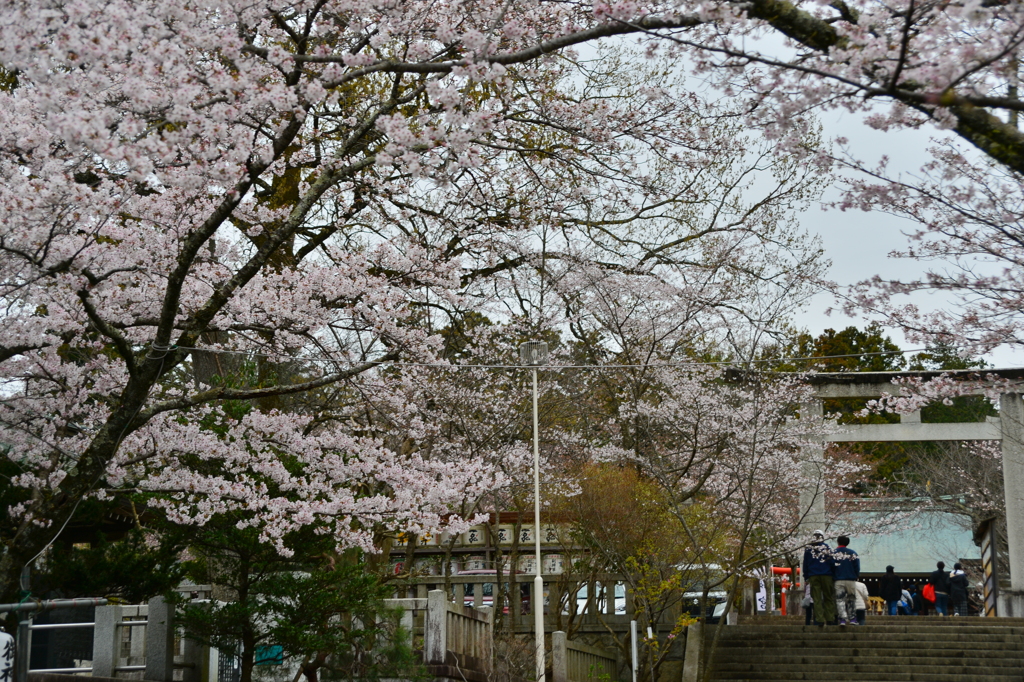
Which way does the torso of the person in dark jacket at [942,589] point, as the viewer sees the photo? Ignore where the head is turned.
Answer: away from the camera

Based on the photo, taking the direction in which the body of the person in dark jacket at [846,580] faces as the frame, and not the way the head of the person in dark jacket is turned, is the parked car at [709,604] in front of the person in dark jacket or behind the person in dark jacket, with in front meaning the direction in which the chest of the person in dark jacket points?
in front

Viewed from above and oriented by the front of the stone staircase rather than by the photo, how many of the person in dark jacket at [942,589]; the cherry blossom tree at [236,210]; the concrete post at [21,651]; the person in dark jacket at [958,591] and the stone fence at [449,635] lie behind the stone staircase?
2

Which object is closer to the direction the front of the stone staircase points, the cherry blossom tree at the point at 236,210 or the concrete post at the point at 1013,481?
the cherry blossom tree

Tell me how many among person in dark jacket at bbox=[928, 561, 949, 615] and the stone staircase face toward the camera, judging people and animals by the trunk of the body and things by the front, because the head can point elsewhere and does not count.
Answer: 1

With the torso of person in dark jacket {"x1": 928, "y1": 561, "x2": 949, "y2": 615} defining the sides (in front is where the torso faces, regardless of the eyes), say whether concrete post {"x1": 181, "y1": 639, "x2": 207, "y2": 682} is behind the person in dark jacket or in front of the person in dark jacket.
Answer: behind

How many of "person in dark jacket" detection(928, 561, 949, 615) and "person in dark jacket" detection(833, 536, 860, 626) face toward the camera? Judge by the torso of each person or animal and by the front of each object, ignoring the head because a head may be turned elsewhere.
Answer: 0

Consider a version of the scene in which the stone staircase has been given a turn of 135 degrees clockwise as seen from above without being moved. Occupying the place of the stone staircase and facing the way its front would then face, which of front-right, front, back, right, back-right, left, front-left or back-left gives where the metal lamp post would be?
left

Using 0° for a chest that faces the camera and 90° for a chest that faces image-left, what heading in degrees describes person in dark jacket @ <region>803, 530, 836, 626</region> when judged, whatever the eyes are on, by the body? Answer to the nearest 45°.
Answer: approximately 180°

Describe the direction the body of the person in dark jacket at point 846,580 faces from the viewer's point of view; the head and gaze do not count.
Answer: away from the camera

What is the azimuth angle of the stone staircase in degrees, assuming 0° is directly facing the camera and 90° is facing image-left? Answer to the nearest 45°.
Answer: approximately 0°

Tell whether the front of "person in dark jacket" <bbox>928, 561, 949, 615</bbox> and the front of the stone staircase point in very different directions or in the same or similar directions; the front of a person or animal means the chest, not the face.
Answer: very different directions
